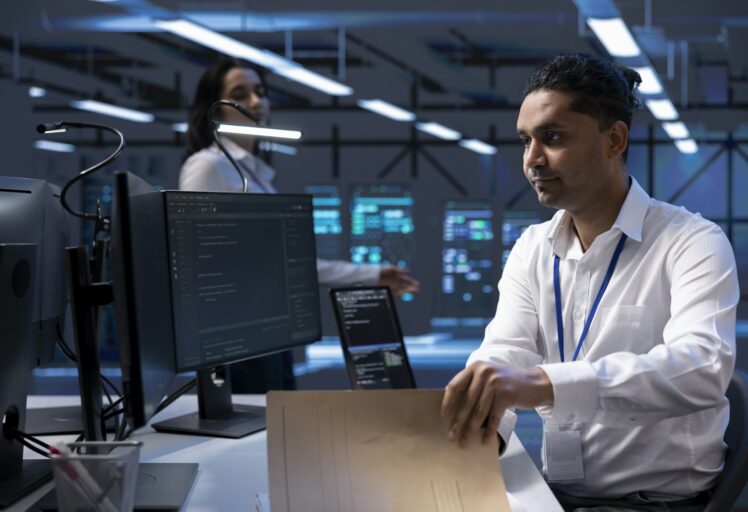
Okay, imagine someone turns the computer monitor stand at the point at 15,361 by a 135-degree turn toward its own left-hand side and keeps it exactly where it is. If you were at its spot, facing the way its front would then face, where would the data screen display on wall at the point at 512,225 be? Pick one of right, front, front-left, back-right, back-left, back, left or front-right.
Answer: back-left

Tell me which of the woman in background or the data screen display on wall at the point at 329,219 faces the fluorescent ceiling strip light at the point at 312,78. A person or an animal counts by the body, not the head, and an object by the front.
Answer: the data screen display on wall

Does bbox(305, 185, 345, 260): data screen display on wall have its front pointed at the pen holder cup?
yes

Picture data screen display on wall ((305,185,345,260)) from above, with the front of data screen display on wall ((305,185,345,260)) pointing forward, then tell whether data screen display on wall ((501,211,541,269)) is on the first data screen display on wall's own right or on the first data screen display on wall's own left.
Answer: on the first data screen display on wall's own left

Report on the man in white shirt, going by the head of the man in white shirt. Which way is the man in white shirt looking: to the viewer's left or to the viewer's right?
to the viewer's left

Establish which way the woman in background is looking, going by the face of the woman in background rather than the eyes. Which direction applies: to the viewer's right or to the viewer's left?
to the viewer's right

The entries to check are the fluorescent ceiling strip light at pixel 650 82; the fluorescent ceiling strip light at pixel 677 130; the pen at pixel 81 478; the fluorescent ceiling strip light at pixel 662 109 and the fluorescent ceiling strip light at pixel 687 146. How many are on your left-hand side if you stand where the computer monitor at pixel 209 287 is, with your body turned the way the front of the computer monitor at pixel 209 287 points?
4

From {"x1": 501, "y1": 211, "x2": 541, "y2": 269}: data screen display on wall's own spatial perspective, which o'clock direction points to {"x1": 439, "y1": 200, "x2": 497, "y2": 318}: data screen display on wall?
{"x1": 439, "y1": 200, "x2": 497, "y2": 318}: data screen display on wall is roughly at 3 o'clock from {"x1": 501, "y1": 211, "x2": 541, "y2": 269}: data screen display on wall.
